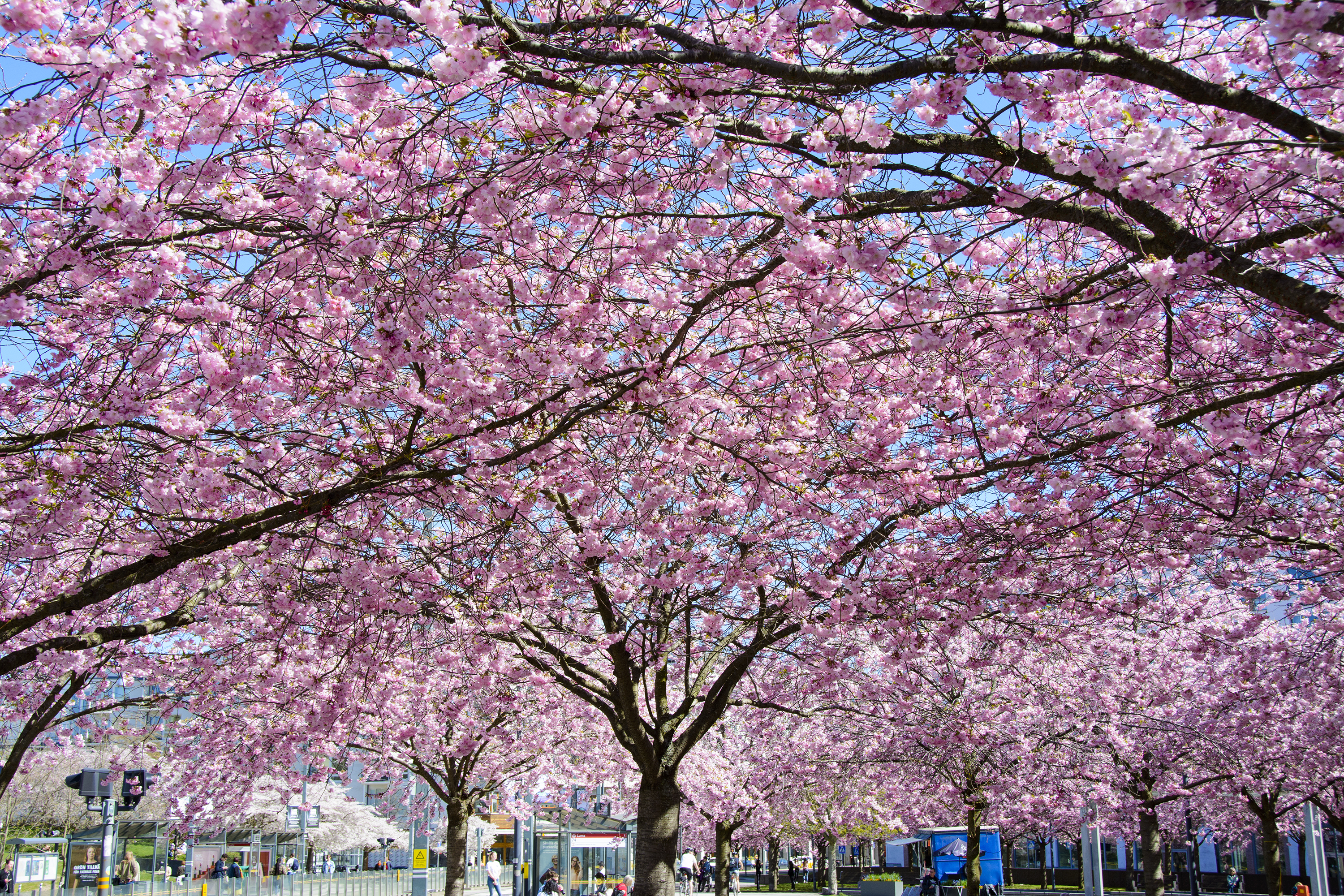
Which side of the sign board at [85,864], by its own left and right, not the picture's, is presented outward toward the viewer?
front

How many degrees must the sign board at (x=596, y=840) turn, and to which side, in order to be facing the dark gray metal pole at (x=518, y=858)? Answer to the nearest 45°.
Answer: approximately 45° to its right

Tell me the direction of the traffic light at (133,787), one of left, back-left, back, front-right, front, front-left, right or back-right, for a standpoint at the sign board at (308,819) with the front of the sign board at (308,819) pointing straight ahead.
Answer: front

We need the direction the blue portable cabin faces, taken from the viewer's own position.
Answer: facing to the left of the viewer

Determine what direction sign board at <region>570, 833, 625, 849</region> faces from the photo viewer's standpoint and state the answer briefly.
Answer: facing the viewer

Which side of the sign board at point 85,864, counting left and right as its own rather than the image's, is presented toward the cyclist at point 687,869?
left

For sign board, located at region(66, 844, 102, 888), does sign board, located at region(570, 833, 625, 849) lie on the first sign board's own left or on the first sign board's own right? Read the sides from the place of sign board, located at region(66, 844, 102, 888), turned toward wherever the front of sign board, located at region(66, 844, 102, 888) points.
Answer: on the first sign board's own left
